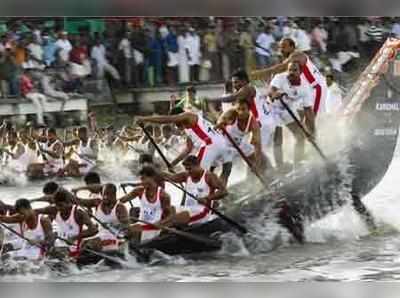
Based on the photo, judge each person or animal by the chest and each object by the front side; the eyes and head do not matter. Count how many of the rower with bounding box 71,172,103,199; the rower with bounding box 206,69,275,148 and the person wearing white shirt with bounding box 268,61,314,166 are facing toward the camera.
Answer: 1

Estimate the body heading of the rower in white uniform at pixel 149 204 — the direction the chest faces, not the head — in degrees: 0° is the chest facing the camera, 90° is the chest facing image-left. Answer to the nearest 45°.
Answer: approximately 45°

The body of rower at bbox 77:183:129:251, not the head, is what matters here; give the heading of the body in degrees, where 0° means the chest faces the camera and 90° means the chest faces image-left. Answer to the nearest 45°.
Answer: approximately 45°

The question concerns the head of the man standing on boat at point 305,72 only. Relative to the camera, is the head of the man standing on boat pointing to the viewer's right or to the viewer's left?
to the viewer's left

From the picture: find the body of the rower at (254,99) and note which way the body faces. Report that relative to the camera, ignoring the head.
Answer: to the viewer's left

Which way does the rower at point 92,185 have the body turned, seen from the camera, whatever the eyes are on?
to the viewer's left

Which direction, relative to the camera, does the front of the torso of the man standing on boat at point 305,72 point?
to the viewer's left

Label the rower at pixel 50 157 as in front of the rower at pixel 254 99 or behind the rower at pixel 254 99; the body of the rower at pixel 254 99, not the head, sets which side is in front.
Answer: in front

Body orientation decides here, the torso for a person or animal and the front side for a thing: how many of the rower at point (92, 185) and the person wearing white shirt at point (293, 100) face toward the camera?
1

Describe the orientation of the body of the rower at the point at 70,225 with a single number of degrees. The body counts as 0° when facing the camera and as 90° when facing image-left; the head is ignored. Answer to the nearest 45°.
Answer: approximately 45°
